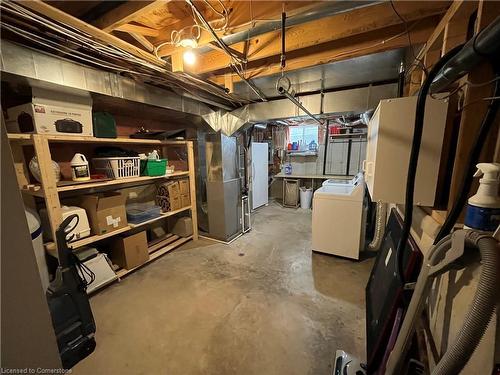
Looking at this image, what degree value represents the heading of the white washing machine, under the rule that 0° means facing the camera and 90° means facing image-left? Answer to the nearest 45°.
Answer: approximately 90°

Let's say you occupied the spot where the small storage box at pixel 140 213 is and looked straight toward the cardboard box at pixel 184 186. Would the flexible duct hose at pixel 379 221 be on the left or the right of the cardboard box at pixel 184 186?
right

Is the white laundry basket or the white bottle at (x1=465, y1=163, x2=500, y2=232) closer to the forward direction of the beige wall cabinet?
the white laundry basket

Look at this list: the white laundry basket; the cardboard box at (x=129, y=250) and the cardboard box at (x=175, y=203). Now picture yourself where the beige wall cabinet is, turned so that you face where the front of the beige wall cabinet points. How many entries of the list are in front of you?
3

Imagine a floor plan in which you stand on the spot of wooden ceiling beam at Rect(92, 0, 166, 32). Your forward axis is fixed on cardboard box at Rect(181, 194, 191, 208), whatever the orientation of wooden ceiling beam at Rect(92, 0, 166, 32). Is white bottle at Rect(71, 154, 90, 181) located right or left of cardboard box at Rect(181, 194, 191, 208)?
left

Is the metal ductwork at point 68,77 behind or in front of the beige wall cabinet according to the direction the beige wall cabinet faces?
in front

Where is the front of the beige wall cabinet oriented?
to the viewer's left

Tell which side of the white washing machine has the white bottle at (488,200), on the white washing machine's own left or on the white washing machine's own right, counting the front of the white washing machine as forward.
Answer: on the white washing machine's own left

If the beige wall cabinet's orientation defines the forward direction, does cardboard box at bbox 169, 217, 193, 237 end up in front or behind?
in front
